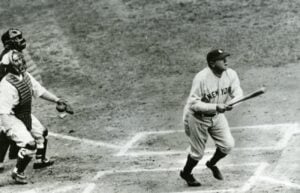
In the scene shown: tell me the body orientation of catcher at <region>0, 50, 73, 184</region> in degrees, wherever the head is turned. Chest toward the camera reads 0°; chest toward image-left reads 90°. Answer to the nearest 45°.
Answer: approximately 315°

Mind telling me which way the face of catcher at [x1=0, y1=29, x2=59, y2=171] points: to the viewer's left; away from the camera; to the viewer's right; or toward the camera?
to the viewer's right

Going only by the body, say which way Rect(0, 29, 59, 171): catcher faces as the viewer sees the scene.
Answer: to the viewer's right

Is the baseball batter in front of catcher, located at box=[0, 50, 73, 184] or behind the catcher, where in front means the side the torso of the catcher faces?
in front
